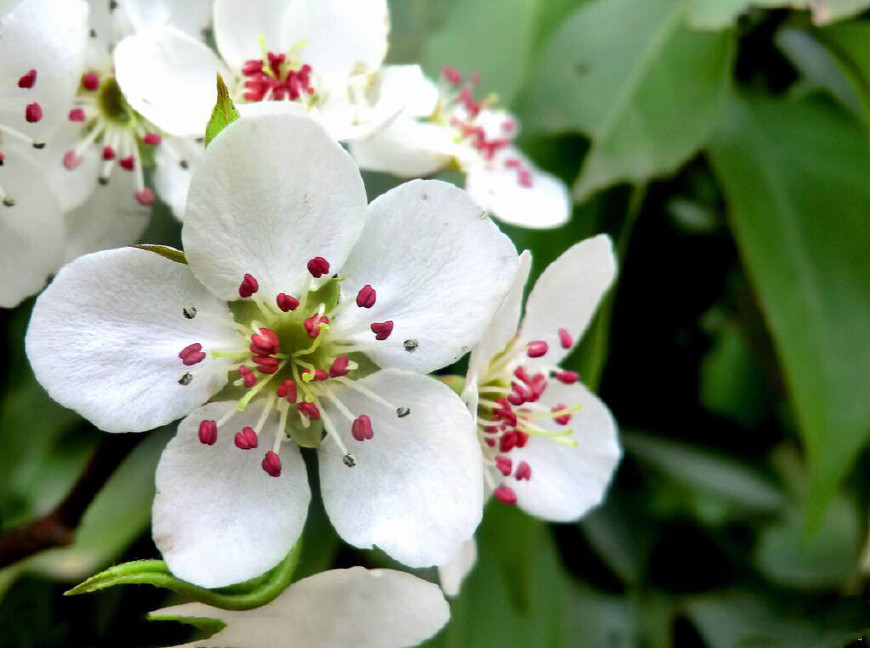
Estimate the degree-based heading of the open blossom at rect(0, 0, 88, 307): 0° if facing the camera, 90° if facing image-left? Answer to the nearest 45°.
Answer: approximately 0°

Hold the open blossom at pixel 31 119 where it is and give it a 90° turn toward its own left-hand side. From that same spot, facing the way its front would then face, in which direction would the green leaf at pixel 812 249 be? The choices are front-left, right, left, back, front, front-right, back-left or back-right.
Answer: front
